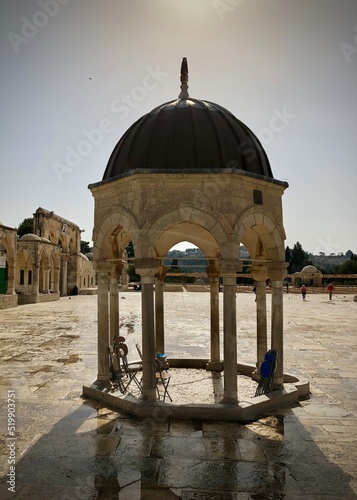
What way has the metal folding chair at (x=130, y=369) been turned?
to the viewer's right

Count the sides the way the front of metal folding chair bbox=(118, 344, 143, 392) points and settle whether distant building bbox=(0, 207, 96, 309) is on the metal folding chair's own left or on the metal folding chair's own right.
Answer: on the metal folding chair's own left

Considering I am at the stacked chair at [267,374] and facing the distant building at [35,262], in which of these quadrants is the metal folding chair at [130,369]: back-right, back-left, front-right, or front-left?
front-left

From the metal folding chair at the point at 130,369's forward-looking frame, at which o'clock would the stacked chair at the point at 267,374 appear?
The stacked chair is roughly at 1 o'clock from the metal folding chair.

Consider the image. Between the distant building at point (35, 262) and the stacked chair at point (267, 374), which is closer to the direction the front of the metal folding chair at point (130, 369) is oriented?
the stacked chair

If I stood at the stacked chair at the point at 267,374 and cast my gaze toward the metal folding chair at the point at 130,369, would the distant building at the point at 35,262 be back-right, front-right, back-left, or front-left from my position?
front-right
